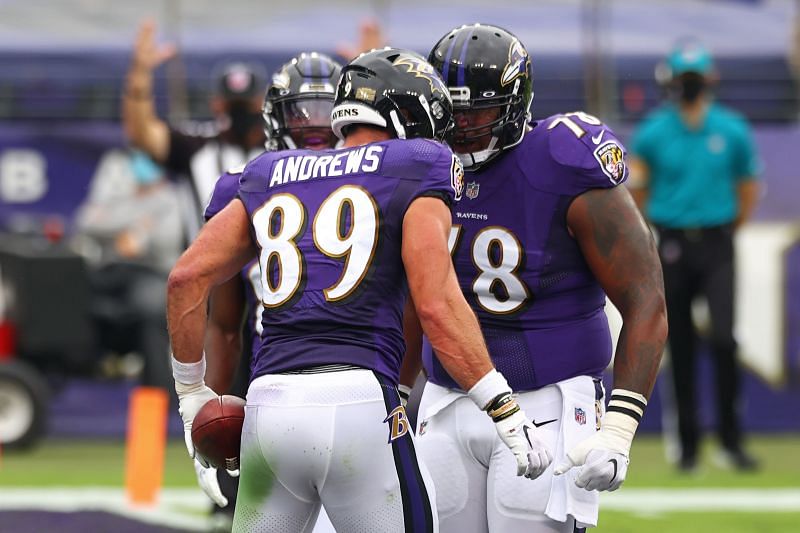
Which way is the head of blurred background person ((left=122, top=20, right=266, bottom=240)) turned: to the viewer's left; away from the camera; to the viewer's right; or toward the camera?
toward the camera

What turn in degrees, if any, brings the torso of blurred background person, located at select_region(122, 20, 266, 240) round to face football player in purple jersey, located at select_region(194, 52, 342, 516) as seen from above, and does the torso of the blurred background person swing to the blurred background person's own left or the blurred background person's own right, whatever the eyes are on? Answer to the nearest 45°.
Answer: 0° — they already face them

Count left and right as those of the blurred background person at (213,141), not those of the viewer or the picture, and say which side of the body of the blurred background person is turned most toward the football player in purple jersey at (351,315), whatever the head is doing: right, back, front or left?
front

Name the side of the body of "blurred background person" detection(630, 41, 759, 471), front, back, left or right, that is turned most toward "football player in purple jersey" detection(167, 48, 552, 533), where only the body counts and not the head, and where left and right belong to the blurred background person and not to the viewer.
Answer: front

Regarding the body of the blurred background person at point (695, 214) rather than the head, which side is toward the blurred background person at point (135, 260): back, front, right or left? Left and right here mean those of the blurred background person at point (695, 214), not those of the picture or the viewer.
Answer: right

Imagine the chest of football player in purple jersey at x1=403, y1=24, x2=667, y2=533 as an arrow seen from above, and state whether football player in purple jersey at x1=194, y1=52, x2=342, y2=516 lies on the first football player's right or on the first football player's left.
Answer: on the first football player's right

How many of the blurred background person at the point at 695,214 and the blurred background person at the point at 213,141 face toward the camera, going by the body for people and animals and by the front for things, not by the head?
2

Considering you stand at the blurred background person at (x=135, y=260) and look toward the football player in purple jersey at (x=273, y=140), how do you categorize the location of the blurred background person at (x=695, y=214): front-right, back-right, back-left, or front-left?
front-left

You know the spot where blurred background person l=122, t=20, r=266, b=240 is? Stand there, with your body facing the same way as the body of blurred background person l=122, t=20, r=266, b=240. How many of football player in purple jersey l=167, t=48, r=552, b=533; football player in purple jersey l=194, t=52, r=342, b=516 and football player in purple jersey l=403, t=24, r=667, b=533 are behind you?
0

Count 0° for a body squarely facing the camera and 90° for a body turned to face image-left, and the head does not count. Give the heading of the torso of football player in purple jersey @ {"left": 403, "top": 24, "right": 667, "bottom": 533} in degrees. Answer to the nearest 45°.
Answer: approximately 45°

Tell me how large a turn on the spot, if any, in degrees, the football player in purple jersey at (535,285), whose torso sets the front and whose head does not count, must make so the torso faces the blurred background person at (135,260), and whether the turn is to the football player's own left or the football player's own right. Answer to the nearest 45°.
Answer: approximately 90° to the football player's own right

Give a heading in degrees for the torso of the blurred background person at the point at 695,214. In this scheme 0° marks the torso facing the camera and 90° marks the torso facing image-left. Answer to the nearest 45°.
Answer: approximately 0°

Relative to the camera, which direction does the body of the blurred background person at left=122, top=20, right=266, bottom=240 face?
toward the camera

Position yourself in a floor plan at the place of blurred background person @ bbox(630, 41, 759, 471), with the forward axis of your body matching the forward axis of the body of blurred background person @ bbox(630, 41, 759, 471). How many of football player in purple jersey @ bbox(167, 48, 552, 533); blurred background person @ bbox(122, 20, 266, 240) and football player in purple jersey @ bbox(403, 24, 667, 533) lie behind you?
0

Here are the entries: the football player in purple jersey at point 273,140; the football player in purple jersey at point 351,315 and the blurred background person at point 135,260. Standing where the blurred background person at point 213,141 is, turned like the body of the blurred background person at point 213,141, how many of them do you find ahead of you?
2

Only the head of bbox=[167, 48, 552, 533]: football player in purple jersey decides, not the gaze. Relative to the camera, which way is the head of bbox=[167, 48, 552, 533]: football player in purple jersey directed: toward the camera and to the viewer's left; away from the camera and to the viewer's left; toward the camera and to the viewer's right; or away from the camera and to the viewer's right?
away from the camera and to the viewer's right

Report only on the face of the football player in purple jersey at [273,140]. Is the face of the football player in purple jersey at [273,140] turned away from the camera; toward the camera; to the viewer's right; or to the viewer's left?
toward the camera

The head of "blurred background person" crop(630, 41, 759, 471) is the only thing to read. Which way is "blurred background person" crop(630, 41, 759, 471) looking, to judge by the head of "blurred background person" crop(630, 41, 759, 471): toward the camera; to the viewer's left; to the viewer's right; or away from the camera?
toward the camera

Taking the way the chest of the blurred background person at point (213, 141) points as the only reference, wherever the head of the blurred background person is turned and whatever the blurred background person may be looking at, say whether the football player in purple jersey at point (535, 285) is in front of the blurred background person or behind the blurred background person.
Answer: in front
